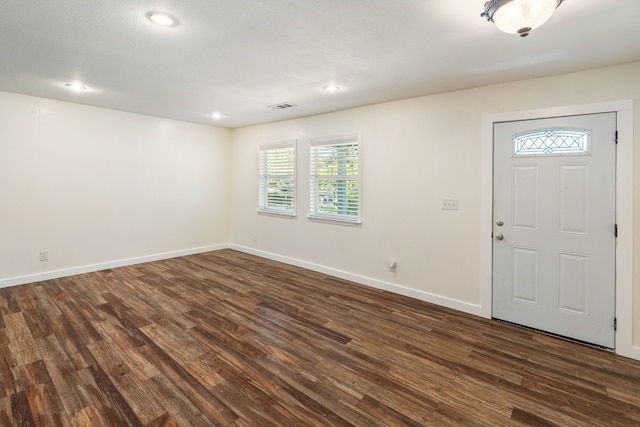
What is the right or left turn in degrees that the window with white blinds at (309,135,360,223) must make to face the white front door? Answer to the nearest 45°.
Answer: approximately 90° to its left

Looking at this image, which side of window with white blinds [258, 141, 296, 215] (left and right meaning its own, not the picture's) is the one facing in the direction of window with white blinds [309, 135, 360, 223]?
left

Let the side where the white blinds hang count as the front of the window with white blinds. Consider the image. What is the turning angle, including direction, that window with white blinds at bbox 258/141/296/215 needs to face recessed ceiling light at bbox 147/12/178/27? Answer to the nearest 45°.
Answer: approximately 45° to its left

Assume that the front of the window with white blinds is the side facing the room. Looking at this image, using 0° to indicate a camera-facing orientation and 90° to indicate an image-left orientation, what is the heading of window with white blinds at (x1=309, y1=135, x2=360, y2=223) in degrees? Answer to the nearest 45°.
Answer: approximately 45°

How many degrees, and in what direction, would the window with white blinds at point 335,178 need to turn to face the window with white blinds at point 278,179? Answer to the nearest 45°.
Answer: approximately 90° to its right

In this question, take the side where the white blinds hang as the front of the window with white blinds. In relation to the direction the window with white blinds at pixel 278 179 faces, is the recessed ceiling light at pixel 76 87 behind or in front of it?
in front

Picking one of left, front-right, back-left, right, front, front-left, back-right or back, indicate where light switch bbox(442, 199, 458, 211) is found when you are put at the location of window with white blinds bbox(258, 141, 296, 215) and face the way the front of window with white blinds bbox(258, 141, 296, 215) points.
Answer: left

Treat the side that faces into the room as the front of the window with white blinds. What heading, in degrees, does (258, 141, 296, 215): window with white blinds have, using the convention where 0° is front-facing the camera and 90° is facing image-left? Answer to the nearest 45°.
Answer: approximately 45°

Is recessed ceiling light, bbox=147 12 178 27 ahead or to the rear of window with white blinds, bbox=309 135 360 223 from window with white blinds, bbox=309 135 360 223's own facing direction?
ahead

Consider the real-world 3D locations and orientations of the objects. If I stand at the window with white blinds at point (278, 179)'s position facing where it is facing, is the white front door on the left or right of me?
on my left
